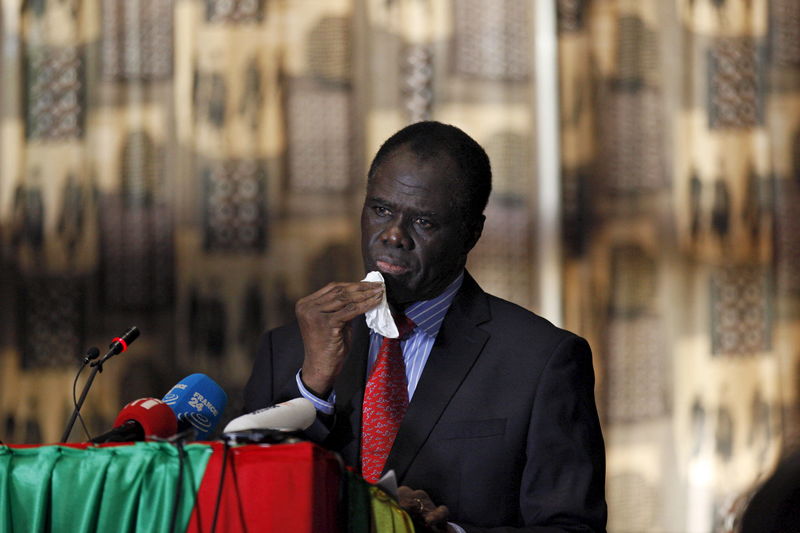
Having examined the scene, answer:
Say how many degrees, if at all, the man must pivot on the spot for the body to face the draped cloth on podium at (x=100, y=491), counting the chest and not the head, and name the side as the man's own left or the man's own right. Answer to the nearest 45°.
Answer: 0° — they already face it

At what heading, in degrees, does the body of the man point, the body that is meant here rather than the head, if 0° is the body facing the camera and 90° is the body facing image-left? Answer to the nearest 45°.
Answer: approximately 45°
